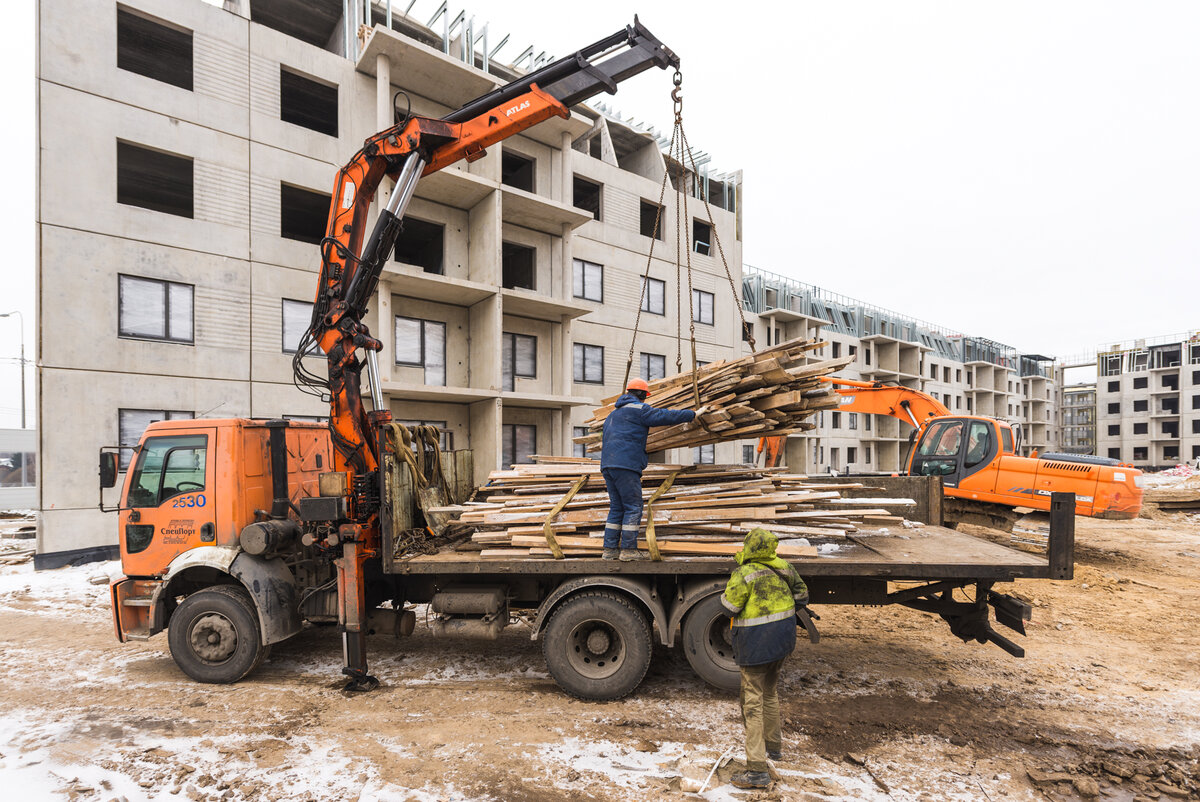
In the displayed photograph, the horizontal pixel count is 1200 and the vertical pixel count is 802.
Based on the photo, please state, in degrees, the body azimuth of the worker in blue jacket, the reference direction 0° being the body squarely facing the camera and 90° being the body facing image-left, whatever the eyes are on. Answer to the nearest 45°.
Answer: approximately 225°

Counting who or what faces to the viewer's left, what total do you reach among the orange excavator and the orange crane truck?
2

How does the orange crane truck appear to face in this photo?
to the viewer's left

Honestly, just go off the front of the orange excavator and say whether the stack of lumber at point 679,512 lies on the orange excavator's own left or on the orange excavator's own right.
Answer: on the orange excavator's own left

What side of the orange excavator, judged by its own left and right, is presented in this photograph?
left

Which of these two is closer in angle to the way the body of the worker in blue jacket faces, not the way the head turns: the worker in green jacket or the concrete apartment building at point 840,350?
the concrete apartment building

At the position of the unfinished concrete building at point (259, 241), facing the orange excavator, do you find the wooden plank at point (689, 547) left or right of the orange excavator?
right

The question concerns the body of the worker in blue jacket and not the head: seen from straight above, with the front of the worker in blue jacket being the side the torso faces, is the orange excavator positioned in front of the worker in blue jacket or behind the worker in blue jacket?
in front

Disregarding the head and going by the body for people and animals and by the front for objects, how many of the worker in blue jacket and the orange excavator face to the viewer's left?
1

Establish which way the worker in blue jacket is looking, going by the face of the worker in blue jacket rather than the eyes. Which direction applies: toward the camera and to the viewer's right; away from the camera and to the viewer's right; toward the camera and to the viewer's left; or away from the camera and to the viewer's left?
away from the camera and to the viewer's right

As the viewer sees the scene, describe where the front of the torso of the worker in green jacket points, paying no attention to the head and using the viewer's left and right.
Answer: facing away from the viewer and to the left of the viewer

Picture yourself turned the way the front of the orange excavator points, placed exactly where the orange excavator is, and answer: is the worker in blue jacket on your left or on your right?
on your left

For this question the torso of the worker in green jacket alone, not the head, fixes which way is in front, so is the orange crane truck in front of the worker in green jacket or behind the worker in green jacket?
in front
